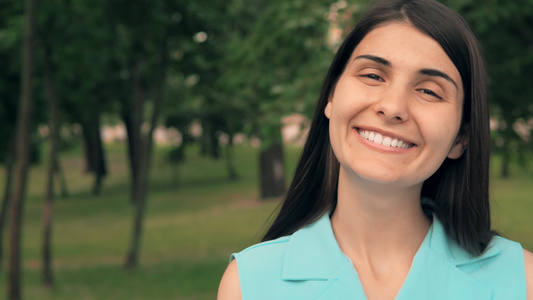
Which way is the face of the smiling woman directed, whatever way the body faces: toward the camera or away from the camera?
toward the camera

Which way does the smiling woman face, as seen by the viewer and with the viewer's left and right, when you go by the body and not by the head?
facing the viewer

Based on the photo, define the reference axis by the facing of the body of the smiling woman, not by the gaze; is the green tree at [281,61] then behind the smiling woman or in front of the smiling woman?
behind
